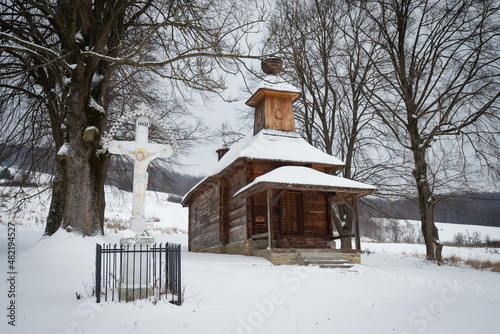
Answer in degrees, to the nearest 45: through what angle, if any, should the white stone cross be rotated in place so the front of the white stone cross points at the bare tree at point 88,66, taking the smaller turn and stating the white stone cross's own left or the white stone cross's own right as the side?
approximately 180°

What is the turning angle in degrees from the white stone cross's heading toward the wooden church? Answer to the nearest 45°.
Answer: approximately 135° to its left

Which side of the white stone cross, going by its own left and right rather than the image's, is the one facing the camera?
front
